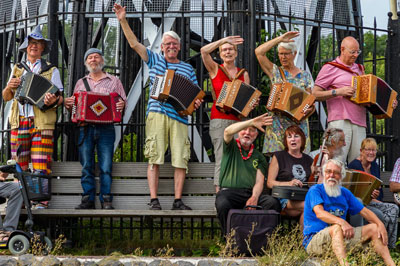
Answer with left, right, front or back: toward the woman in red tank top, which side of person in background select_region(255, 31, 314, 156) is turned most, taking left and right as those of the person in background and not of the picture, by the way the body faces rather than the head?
right

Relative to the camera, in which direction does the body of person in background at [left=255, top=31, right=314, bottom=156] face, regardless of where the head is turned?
toward the camera

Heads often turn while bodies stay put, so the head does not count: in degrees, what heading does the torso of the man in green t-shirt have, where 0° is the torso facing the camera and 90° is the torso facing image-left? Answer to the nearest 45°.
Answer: approximately 0°

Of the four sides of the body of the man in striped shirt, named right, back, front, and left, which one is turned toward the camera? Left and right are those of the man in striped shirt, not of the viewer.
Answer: front

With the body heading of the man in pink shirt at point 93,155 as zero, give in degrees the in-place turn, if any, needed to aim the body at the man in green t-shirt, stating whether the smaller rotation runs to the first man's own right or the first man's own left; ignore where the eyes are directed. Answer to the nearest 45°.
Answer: approximately 45° to the first man's own left
